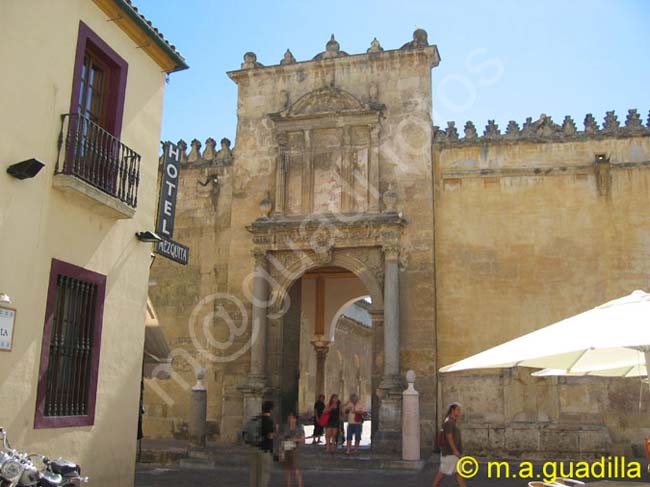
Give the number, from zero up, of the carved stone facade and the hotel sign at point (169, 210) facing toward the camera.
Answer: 2

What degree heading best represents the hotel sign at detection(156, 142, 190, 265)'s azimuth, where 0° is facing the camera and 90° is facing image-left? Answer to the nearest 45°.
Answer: approximately 0°

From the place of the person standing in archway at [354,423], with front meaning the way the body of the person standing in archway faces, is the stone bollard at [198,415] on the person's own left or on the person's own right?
on the person's own right

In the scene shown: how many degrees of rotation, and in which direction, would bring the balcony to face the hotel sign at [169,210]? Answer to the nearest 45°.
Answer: approximately 90° to its left

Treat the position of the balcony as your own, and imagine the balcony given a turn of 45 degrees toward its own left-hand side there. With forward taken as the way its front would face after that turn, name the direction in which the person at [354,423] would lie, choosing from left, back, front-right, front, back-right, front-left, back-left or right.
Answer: front-left

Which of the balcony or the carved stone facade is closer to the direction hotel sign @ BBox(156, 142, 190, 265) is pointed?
the balcony

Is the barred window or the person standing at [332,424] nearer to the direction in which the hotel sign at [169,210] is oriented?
the barred window

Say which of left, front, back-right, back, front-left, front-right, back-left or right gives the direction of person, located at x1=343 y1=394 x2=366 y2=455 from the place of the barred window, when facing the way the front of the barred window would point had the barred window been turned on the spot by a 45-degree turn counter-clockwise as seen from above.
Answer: front-left

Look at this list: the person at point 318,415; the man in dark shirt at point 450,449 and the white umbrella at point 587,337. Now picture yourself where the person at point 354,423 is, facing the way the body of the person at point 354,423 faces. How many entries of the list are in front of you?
2

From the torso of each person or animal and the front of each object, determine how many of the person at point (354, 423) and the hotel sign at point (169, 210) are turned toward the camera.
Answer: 2

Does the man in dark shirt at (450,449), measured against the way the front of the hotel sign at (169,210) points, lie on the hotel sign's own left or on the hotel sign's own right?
on the hotel sign's own left
